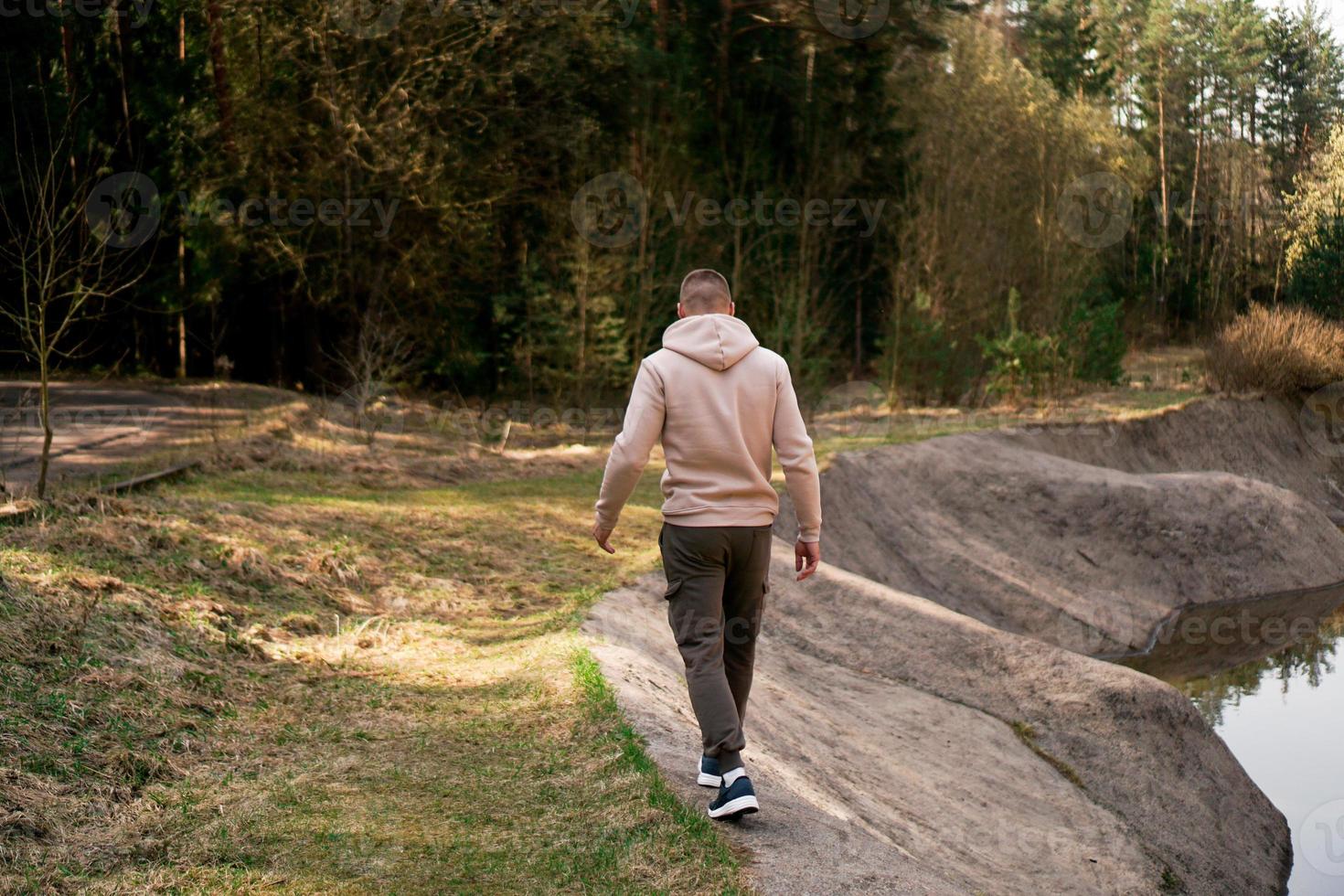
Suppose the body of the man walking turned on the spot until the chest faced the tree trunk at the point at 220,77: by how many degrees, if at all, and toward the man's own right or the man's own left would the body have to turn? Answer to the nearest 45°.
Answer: approximately 45° to the man's own left

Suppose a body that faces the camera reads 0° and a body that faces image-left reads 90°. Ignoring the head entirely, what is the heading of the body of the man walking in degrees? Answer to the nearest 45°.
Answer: approximately 180°

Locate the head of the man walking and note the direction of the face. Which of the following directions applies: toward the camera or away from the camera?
away from the camera
